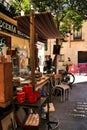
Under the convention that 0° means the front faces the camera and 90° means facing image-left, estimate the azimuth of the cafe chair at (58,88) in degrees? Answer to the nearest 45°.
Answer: approximately 315°

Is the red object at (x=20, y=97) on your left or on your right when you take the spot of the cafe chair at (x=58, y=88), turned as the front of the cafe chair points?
on your right

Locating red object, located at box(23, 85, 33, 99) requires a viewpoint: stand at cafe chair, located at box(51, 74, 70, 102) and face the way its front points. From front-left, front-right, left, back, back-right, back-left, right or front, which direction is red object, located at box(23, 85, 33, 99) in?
front-right

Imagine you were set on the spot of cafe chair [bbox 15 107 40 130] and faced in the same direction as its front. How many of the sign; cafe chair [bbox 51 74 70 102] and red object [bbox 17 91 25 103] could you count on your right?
0

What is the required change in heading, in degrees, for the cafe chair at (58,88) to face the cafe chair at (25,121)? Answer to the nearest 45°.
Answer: approximately 45° to its right
